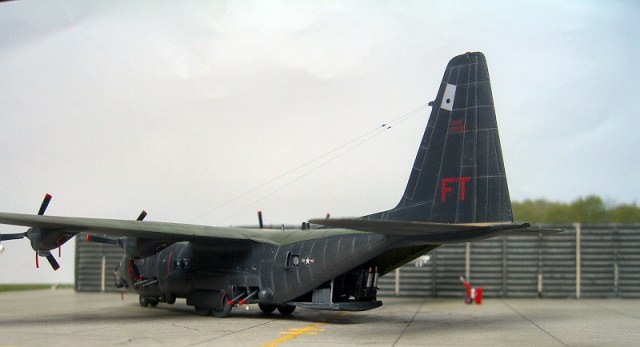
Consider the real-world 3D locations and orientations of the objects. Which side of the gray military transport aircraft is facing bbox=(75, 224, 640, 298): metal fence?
right

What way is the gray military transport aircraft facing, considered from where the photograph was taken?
facing away from the viewer and to the left of the viewer

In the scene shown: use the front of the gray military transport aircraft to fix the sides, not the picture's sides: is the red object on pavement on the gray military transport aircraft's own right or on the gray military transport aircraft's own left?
on the gray military transport aircraft's own right
